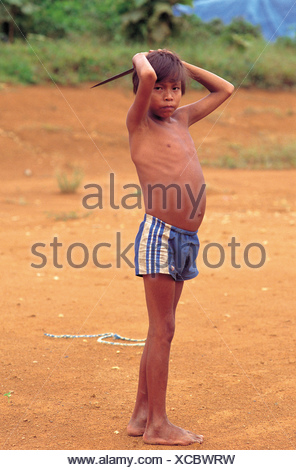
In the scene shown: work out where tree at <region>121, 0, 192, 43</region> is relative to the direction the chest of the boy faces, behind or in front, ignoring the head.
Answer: behind

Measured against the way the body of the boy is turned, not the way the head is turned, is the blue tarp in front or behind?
behind

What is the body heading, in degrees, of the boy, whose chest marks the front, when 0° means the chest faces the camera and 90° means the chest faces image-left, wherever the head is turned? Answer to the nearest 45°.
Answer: approximately 315°

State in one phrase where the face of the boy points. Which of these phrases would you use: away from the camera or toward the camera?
toward the camera
